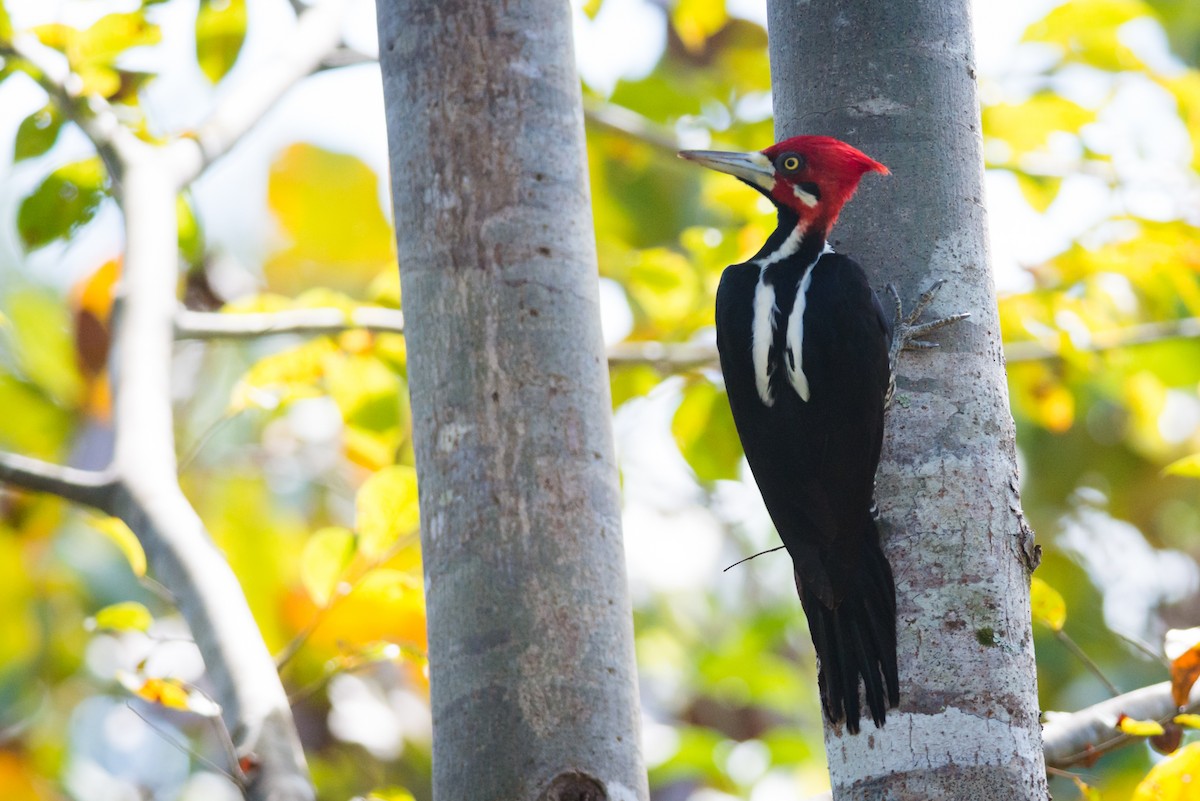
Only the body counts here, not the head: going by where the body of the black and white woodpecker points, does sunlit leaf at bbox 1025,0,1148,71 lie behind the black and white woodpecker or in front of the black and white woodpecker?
in front

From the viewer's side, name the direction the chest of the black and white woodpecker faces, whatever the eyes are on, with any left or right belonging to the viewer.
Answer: facing away from the viewer

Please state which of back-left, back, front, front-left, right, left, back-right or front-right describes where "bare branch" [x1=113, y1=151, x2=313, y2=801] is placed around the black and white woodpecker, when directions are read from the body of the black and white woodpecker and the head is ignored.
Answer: left

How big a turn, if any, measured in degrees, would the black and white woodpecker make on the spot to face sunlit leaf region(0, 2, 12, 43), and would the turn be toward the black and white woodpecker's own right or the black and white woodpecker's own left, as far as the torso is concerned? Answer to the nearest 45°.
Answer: approximately 90° to the black and white woodpecker's own left

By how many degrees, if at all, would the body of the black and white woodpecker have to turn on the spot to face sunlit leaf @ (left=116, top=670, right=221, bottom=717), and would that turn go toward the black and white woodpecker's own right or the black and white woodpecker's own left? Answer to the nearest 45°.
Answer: approximately 90° to the black and white woodpecker's own left

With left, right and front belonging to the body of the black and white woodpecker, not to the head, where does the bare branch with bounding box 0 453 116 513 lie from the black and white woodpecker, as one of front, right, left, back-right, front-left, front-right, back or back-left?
left
